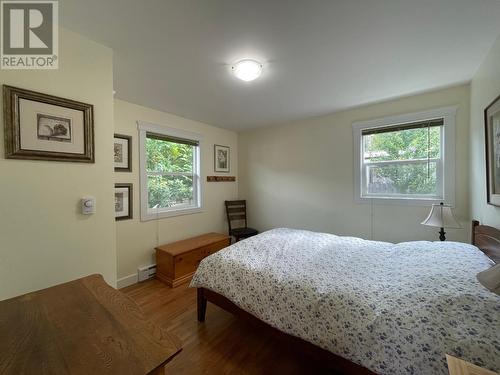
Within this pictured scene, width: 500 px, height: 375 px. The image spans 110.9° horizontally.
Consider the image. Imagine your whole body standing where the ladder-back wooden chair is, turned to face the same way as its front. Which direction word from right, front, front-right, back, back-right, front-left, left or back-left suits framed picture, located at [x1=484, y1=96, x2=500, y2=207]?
front

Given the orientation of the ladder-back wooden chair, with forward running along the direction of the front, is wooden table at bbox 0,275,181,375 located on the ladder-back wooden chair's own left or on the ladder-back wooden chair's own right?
on the ladder-back wooden chair's own right

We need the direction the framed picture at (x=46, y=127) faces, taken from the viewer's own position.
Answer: facing the viewer and to the right of the viewer

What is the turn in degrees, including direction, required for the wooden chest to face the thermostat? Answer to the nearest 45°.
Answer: approximately 90° to its right

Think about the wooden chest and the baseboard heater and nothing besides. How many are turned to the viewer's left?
0

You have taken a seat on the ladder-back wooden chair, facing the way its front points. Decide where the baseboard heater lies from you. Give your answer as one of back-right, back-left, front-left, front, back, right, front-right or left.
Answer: right

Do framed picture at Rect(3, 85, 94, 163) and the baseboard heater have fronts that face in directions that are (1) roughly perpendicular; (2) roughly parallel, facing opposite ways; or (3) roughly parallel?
roughly parallel

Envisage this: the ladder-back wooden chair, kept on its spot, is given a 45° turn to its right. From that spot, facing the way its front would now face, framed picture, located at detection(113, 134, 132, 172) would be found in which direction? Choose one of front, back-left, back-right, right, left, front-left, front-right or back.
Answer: front-right

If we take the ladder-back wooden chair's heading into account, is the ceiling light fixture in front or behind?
in front

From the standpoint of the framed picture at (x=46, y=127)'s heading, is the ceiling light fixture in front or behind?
in front

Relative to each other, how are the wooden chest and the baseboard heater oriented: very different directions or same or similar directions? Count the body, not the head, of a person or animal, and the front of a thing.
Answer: same or similar directions

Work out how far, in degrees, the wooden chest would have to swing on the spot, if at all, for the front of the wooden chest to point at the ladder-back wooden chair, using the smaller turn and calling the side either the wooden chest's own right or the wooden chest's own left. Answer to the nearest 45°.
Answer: approximately 90° to the wooden chest's own left

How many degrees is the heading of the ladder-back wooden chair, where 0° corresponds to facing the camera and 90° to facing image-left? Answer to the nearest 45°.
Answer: approximately 315°
